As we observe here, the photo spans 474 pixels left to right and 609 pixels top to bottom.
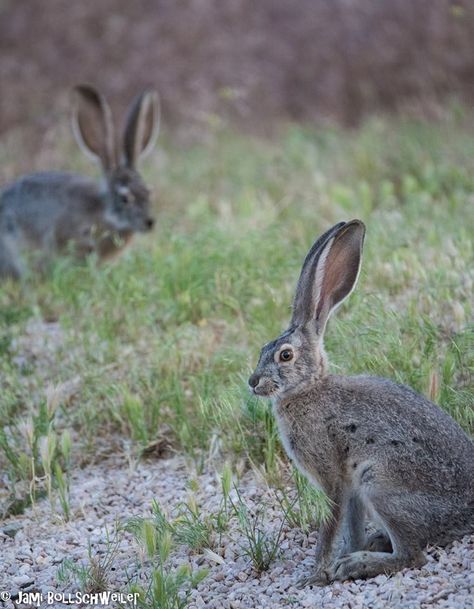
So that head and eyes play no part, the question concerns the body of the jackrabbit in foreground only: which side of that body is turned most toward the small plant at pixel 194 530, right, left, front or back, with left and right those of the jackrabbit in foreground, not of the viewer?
front

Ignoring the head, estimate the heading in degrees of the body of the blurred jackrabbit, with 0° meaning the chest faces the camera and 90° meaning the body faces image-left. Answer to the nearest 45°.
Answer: approximately 270°

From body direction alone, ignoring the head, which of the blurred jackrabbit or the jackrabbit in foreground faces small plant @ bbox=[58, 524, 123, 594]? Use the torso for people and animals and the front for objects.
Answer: the jackrabbit in foreground

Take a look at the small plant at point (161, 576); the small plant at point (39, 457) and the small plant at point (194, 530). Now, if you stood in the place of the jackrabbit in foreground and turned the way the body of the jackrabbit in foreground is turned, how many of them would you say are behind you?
0

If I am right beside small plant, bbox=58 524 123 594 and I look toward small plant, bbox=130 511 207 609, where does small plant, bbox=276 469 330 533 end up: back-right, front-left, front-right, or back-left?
front-left

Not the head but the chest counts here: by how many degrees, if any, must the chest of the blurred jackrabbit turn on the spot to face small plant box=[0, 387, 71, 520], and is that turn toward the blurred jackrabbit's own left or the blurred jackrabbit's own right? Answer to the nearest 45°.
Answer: approximately 90° to the blurred jackrabbit's own right

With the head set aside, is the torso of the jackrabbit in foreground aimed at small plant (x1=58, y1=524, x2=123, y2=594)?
yes

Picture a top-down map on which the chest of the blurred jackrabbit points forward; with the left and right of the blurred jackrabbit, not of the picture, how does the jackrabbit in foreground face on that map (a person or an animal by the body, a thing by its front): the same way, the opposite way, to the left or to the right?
the opposite way

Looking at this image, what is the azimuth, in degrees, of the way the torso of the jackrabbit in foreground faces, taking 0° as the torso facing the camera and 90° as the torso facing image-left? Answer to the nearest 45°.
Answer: approximately 90°

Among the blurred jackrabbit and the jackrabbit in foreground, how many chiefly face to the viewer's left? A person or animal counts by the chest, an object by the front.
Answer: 1

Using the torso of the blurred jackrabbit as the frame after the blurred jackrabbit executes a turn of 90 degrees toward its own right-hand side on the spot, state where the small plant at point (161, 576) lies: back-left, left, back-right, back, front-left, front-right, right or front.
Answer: front

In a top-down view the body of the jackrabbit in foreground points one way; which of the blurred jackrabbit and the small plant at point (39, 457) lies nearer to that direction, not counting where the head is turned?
the small plant

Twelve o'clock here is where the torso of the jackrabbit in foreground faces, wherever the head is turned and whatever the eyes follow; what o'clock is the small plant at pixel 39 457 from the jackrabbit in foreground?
The small plant is roughly at 1 o'clock from the jackrabbit in foreground.
